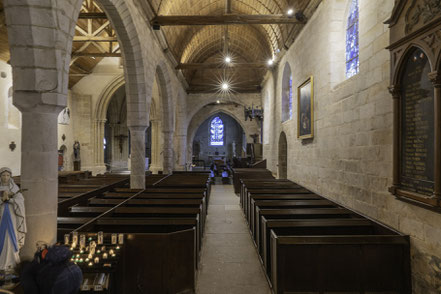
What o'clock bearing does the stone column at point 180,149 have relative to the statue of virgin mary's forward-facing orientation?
The stone column is roughly at 7 o'clock from the statue of virgin mary.

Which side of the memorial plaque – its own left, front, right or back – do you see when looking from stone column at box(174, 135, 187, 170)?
right

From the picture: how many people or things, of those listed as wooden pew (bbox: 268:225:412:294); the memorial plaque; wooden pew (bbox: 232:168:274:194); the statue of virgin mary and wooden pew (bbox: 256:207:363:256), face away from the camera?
3

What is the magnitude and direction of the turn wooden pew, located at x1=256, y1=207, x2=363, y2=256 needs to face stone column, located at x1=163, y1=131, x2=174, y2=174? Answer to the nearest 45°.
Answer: approximately 45° to its left

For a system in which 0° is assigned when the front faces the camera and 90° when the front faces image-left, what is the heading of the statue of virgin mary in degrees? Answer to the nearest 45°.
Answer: approximately 0°

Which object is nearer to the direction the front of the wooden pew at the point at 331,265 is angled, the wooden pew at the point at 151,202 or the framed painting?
the framed painting

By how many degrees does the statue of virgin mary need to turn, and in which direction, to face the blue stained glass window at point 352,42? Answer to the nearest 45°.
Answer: approximately 90° to its left

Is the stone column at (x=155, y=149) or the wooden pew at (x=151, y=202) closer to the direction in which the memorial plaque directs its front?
the wooden pew

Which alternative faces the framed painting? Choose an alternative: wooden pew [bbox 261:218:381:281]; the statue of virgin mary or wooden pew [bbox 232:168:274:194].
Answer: wooden pew [bbox 261:218:381:281]

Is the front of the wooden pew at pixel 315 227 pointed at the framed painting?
yes

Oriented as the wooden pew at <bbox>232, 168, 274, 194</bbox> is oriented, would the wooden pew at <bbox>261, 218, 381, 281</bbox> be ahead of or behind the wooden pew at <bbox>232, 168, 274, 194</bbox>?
behind

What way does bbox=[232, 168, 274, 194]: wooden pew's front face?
away from the camera

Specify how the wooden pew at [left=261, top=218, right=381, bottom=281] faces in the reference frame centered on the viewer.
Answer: facing away from the viewer

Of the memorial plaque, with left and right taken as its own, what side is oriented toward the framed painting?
right

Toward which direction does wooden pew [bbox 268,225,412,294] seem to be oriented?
away from the camera
